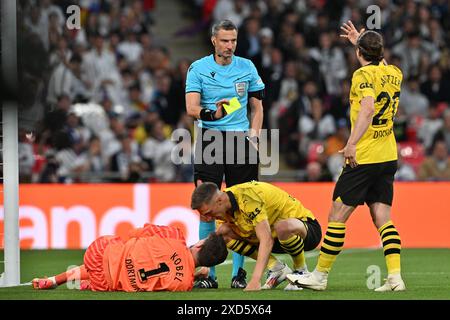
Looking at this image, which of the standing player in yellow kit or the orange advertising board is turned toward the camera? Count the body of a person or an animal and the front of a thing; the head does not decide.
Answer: the orange advertising board

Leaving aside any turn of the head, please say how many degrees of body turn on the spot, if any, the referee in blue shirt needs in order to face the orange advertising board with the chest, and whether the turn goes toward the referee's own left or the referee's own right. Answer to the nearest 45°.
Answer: approximately 180°

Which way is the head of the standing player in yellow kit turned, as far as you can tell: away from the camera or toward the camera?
away from the camera

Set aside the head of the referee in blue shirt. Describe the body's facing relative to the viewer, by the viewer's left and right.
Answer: facing the viewer

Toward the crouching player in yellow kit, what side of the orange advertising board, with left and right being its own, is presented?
front

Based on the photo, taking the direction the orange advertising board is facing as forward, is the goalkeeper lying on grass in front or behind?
in front

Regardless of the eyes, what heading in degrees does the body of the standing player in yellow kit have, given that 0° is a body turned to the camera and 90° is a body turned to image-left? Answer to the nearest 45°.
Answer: approximately 135°

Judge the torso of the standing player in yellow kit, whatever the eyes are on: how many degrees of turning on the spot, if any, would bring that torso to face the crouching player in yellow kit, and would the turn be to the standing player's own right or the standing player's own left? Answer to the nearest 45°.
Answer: approximately 45° to the standing player's own left

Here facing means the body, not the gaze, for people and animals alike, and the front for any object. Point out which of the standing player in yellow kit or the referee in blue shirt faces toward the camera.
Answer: the referee in blue shirt

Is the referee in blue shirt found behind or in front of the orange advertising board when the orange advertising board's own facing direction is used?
in front

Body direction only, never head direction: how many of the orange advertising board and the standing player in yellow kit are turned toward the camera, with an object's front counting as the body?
1
